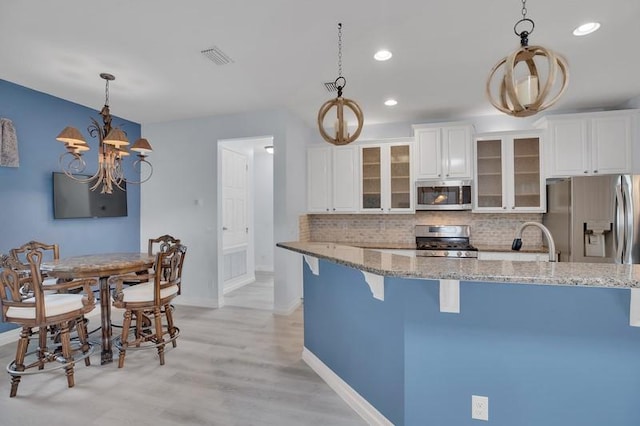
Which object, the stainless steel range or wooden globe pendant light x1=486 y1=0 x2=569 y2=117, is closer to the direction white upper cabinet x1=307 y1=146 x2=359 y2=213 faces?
the wooden globe pendant light

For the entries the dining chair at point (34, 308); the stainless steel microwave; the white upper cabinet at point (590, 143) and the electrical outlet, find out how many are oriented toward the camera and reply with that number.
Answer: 3

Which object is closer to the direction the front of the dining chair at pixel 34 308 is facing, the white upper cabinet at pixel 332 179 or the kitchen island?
the white upper cabinet

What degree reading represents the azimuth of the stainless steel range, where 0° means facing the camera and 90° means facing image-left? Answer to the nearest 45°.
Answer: approximately 0°

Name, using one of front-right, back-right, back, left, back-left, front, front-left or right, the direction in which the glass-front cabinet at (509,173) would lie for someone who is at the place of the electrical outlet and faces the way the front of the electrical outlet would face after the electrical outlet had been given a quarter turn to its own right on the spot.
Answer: right

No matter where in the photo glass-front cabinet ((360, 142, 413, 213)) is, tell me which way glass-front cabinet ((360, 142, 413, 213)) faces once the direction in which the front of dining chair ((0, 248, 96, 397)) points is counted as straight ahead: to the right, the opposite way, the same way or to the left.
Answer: the opposite way

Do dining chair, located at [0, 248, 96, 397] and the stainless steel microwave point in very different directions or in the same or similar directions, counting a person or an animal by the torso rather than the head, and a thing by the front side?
very different directions

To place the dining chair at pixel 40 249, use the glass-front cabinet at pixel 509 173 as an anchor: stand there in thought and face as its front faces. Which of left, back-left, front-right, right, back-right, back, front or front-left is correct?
front-right
